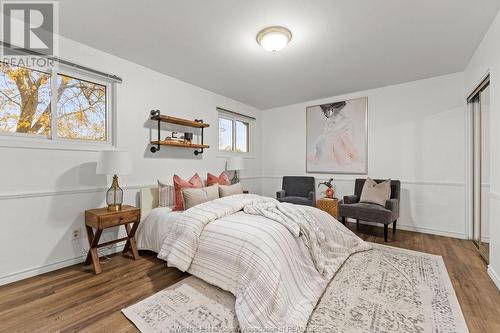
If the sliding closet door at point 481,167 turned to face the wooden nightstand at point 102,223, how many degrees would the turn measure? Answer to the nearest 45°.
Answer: approximately 45° to its left

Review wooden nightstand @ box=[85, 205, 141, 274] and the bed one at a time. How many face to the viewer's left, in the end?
0

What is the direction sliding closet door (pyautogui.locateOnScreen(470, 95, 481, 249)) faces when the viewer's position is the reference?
facing to the left of the viewer

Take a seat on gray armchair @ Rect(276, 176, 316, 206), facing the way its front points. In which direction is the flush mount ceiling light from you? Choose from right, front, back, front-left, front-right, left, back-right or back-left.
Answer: front-left

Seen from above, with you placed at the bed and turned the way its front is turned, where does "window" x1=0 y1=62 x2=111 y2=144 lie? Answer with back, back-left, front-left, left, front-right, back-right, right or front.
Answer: back-right

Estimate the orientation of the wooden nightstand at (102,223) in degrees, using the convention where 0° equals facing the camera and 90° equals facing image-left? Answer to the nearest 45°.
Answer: approximately 315°

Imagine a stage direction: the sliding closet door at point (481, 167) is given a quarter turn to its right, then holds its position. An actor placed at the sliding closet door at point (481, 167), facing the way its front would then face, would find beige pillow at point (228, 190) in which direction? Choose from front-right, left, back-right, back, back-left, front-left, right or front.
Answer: back-left

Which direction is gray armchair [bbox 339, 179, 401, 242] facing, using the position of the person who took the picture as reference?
facing the viewer and to the left of the viewer

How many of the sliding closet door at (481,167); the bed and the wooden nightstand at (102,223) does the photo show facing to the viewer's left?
1

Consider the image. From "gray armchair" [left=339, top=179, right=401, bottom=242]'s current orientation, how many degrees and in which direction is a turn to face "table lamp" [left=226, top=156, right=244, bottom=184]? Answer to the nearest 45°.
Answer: approximately 45° to its right

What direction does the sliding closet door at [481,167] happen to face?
to the viewer's left
